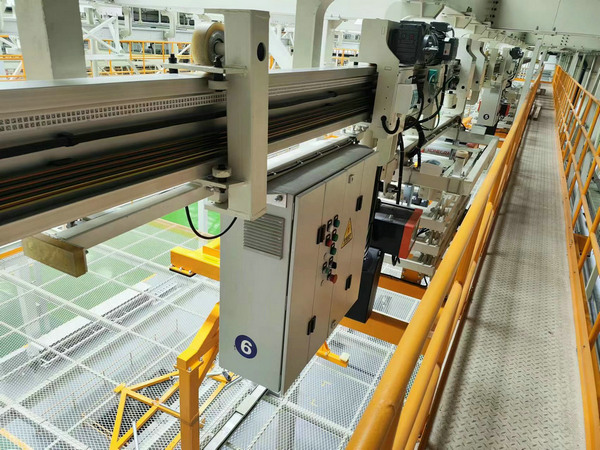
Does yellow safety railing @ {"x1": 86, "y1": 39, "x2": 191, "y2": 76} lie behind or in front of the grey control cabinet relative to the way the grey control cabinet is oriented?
behind

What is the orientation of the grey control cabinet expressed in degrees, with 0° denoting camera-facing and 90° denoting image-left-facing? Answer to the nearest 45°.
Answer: approximately 315°

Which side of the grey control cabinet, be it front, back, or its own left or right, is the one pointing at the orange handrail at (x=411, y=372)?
front

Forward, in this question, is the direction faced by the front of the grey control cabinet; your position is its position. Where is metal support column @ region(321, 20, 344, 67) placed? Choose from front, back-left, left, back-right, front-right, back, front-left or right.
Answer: back-left

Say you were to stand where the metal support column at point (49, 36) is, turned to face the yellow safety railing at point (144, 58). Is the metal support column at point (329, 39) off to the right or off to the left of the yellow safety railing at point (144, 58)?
right
